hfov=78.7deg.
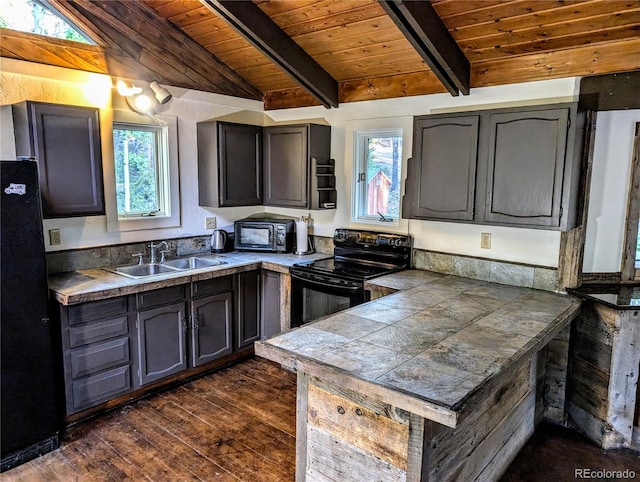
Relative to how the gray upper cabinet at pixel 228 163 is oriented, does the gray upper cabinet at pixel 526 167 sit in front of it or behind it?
in front

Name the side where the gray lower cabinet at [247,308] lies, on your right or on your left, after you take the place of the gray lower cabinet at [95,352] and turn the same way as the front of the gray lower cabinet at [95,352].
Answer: on your left

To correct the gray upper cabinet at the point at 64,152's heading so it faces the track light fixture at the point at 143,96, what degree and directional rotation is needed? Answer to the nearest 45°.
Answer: approximately 90° to its left

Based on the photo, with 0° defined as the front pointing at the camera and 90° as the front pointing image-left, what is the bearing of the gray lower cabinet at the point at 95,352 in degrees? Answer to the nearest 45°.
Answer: approximately 315°

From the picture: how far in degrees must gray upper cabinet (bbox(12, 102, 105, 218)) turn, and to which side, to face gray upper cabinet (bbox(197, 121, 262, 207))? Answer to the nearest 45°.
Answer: approximately 45° to its left

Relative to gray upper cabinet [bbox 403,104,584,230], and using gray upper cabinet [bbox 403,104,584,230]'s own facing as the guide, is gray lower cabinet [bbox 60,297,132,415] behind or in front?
in front

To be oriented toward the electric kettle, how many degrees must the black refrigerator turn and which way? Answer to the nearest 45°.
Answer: approximately 90° to its left

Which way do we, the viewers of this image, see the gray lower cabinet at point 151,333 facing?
facing the viewer and to the right of the viewer

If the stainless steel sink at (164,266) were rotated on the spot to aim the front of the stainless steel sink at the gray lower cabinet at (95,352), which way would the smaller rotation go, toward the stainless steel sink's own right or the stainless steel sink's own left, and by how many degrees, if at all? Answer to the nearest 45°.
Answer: approximately 90° to the stainless steel sink's own right
